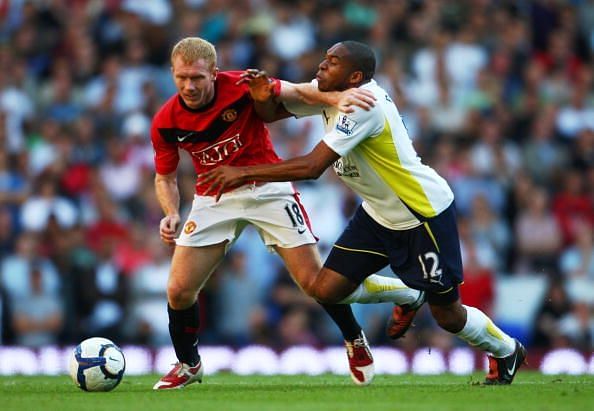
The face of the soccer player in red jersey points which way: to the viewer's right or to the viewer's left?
to the viewer's left

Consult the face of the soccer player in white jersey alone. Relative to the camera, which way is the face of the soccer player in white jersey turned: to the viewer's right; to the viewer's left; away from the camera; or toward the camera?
to the viewer's left

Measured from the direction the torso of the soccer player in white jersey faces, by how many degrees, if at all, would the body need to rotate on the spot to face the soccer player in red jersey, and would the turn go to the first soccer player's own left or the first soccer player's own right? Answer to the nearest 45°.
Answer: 0° — they already face them

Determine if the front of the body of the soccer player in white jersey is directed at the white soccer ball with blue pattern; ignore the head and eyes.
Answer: yes

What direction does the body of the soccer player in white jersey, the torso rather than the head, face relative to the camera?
to the viewer's left
